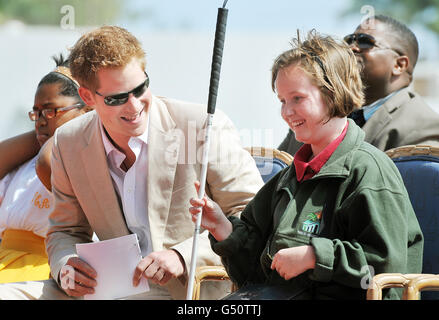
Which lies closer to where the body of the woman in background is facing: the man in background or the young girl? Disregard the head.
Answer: the young girl

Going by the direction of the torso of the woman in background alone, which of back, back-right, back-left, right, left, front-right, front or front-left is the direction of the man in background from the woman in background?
back-left

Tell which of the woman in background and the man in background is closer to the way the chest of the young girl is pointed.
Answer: the woman in background

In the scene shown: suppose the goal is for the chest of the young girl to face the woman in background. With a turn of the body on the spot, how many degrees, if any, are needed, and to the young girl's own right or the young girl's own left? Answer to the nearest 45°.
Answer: approximately 90° to the young girl's own right

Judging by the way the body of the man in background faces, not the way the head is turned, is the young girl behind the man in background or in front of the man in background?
in front

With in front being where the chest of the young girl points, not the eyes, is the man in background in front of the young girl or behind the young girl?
behind

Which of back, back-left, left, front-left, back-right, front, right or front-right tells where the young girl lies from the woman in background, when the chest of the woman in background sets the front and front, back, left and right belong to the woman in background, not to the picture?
left

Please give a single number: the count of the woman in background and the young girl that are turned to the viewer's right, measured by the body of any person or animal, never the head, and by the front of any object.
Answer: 0

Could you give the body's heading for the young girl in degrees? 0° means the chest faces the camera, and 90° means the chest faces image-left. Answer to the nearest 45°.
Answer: approximately 45°

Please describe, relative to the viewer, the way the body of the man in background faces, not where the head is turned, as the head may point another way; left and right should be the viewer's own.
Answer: facing the viewer and to the left of the viewer

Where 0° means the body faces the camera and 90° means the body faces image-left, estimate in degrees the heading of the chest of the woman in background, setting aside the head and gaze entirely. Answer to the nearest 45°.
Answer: approximately 45°

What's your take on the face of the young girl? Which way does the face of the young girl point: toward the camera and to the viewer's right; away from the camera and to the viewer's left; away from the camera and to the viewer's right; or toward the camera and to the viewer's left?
toward the camera and to the viewer's left
